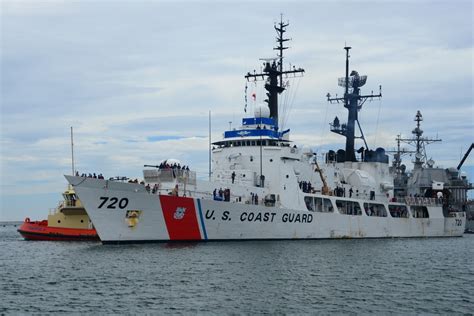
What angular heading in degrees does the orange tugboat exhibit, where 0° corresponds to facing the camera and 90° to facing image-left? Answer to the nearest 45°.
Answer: approximately 90°
